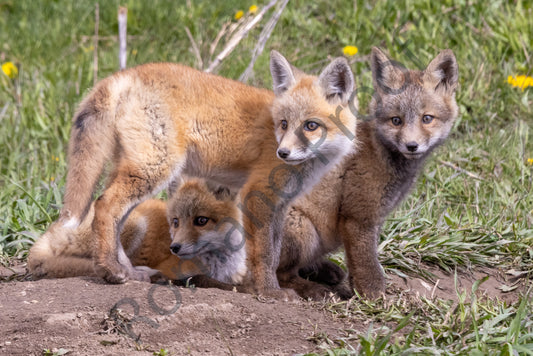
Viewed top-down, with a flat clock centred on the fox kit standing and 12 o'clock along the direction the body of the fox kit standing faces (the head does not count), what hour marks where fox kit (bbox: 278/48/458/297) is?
The fox kit is roughly at 12 o'clock from the fox kit standing.

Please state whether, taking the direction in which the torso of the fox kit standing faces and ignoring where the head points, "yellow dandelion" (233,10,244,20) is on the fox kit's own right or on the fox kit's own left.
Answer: on the fox kit's own left

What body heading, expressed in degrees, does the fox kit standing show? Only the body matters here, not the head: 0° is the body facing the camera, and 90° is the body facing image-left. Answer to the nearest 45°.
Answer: approximately 270°

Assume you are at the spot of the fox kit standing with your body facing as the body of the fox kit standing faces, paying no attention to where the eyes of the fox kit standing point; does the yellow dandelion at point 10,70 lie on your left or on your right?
on your left

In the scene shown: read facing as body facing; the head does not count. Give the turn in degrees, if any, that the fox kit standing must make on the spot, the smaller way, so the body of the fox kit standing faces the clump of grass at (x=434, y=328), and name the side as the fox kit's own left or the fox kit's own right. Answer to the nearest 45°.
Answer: approximately 45° to the fox kit's own right

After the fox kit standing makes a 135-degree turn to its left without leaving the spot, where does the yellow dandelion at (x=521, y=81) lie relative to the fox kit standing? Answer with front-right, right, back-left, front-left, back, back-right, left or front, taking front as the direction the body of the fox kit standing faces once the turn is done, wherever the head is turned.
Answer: right

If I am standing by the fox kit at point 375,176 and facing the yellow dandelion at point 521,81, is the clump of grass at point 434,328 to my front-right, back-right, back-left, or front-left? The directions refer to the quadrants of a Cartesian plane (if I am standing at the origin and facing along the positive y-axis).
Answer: back-right
